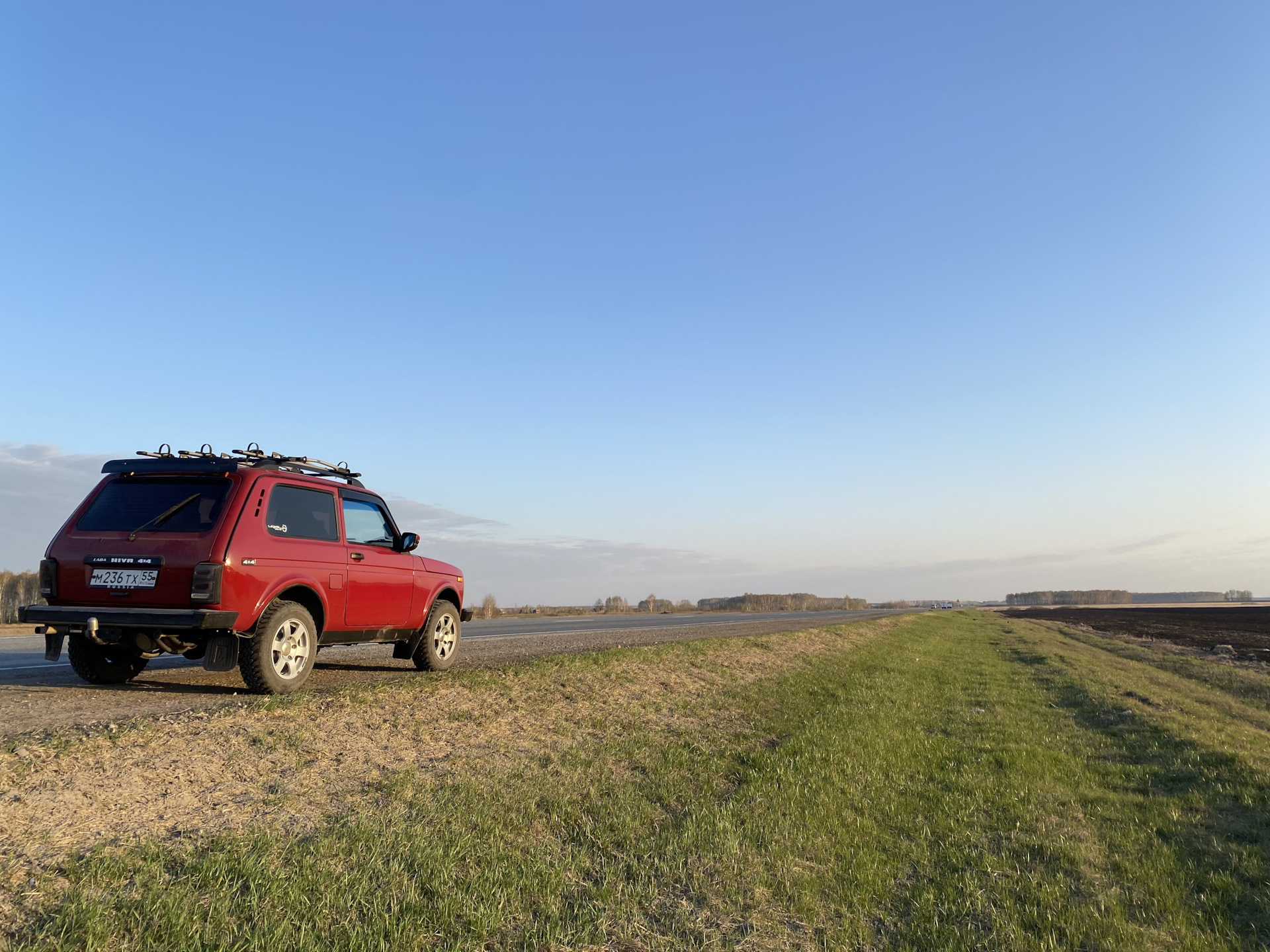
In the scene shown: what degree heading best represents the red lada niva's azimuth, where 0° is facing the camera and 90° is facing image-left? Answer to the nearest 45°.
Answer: approximately 225°
